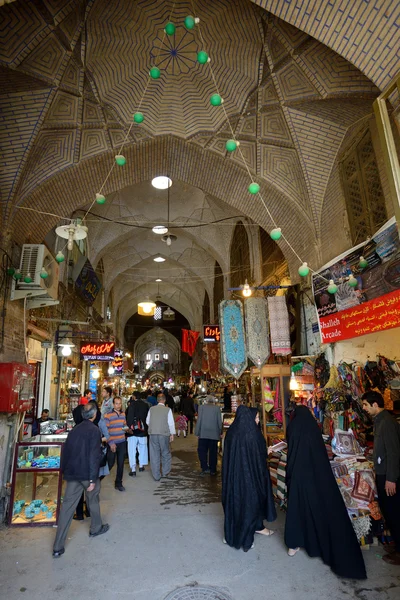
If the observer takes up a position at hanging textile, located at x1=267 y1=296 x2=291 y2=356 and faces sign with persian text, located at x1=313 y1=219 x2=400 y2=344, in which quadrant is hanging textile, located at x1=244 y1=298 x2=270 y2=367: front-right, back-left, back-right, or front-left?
back-right

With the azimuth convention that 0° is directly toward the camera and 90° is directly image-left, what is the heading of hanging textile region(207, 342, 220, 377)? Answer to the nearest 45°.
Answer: approximately 0°

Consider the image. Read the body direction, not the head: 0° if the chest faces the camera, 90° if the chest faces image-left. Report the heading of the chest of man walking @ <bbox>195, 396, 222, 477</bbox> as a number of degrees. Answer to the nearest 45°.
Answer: approximately 180°

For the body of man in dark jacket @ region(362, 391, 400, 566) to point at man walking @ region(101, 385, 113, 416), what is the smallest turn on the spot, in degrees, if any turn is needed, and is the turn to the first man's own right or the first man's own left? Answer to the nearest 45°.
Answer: approximately 45° to the first man's own right

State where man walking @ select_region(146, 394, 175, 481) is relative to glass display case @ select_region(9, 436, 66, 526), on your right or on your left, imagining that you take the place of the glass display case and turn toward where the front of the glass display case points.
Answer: on your left

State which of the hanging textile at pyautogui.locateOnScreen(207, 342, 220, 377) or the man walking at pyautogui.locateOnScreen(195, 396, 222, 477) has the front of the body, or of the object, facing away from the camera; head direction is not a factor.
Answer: the man walking

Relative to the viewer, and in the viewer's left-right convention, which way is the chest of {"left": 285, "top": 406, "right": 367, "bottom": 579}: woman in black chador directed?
facing away from the viewer and to the left of the viewer

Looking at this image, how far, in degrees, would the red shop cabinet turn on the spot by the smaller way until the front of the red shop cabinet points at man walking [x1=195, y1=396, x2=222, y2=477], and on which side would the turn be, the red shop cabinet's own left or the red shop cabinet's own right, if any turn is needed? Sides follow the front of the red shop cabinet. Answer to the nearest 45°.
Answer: approximately 45° to the red shop cabinet's own left

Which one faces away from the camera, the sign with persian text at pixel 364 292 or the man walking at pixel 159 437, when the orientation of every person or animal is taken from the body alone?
the man walking
